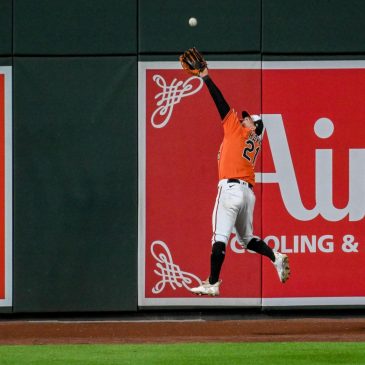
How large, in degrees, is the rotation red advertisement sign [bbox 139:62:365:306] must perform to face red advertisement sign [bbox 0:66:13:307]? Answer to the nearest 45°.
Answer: approximately 90° to its right

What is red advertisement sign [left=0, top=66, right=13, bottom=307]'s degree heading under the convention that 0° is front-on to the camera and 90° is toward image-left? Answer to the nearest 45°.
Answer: approximately 0°

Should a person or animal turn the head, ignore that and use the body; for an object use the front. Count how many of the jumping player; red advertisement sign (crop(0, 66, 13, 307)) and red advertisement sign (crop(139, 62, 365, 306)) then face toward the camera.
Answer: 2

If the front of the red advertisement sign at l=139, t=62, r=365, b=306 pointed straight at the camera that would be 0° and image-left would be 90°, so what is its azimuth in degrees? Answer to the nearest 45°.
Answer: approximately 0°

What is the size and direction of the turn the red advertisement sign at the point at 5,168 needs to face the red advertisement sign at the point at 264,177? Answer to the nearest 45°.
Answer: approximately 90° to its left

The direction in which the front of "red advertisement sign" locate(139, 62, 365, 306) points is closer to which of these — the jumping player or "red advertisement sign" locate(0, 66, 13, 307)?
the jumping player

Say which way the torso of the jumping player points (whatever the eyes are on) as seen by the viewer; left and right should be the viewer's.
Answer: facing away from the viewer and to the left of the viewer
